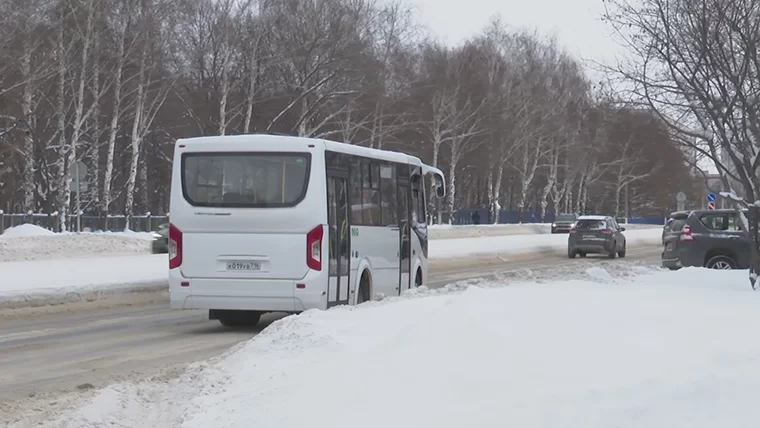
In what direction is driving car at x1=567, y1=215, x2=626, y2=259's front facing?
away from the camera

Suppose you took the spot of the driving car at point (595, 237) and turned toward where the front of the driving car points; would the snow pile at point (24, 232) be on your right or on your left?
on your left

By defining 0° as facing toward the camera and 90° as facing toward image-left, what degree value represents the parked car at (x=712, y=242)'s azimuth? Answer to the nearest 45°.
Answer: approximately 225°

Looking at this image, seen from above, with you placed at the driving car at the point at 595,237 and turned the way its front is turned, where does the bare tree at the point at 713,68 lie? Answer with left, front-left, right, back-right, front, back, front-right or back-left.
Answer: back

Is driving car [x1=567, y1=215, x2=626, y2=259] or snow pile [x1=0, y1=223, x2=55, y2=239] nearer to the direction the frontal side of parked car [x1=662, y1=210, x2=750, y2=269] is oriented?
the driving car

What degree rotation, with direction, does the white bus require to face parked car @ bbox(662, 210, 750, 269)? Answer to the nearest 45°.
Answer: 0° — it already faces it

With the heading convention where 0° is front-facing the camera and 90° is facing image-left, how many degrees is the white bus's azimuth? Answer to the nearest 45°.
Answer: approximately 225°

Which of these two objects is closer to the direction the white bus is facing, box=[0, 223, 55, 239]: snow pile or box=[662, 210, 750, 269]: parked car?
the parked car

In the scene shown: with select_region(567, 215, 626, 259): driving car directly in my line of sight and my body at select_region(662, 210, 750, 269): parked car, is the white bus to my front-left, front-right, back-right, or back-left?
back-left

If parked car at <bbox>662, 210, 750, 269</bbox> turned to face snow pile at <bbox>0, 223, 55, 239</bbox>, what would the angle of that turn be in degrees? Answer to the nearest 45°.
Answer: approximately 135° to its left
